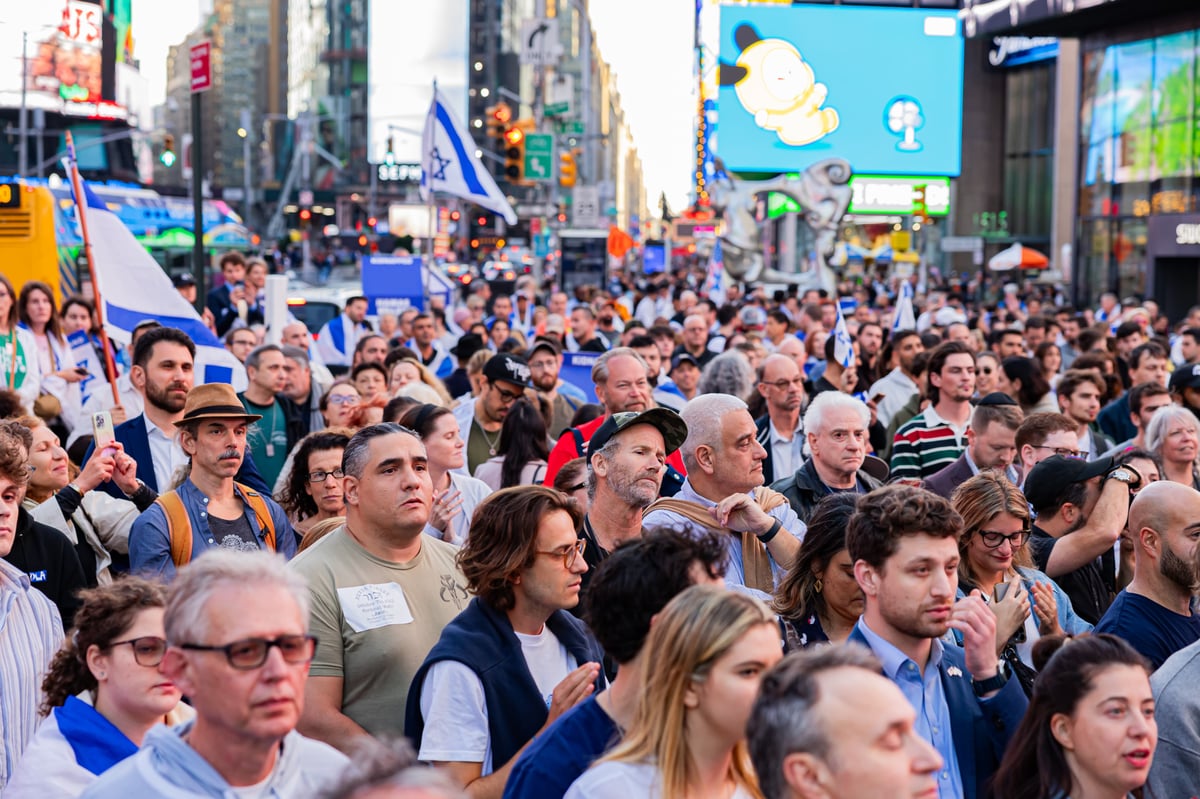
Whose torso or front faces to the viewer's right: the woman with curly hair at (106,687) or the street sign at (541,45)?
the woman with curly hair

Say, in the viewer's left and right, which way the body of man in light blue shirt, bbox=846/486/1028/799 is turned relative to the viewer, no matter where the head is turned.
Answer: facing the viewer and to the right of the viewer

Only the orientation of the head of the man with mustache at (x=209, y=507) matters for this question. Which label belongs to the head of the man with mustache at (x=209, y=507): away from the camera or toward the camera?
toward the camera

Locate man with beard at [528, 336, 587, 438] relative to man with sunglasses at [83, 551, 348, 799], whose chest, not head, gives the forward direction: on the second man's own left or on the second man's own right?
on the second man's own left

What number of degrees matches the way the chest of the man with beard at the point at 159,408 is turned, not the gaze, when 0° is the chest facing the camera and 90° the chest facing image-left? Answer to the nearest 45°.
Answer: approximately 315°

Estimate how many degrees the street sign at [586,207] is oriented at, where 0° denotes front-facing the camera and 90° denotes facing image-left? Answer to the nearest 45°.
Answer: approximately 0°

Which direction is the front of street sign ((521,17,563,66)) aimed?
toward the camera

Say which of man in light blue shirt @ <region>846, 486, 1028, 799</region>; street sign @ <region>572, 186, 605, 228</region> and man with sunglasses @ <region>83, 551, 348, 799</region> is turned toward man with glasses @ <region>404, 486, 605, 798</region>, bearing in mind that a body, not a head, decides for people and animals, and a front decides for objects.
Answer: the street sign

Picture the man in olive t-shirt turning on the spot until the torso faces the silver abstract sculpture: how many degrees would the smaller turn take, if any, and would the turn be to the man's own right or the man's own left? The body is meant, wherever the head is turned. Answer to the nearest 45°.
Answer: approximately 135° to the man's own left

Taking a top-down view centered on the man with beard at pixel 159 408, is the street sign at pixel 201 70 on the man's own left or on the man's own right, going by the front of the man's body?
on the man's own left

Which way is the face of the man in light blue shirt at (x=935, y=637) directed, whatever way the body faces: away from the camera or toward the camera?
toward the camera

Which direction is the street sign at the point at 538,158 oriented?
toward the camera

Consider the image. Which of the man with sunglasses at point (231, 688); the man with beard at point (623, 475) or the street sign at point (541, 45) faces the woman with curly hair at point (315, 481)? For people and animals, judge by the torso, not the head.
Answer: the street sign

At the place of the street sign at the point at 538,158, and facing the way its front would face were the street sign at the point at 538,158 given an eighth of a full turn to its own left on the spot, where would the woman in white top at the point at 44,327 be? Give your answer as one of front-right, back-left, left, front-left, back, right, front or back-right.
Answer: front-right

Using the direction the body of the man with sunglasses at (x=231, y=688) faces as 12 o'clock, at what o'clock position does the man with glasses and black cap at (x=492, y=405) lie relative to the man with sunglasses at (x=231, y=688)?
the man with glasses and black cap at (x=492, y=405) is roughly at 8 o'clock from the man with sunglasses at (x=231, y=688).

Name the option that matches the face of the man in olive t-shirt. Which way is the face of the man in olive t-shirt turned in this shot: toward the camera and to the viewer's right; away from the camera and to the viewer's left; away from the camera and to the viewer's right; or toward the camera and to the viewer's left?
toward the camera and to the viewer's right
